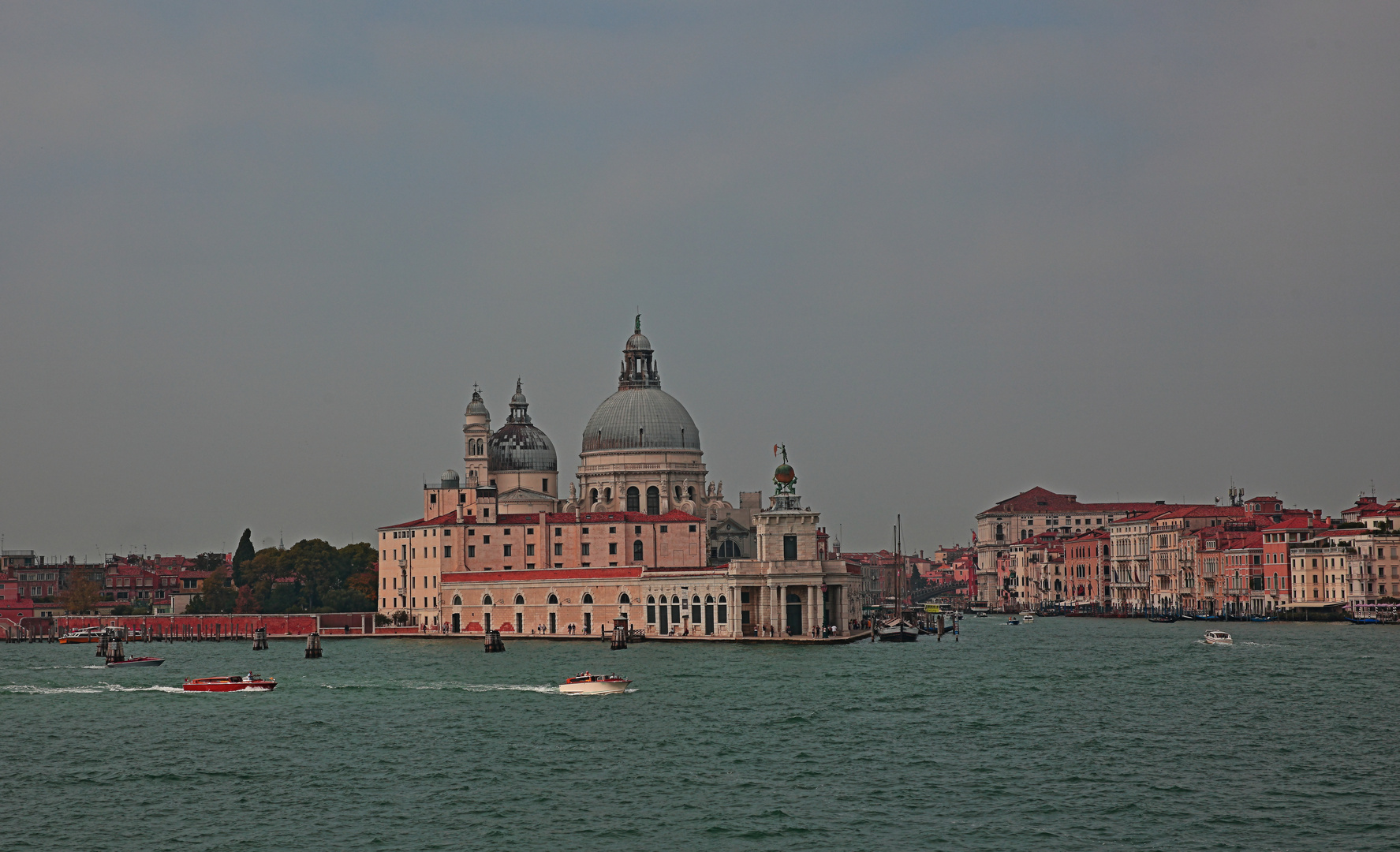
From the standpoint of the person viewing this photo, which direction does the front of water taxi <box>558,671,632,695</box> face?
facing to the right of the viewer
